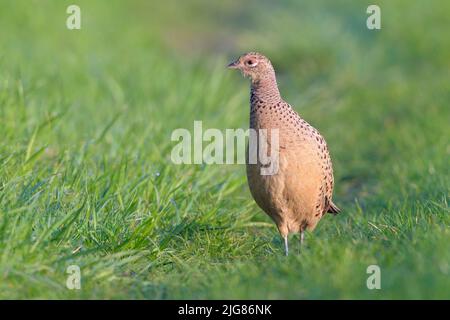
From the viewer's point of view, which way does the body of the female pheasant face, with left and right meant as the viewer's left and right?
facing the viewer and to the left of the viewer
